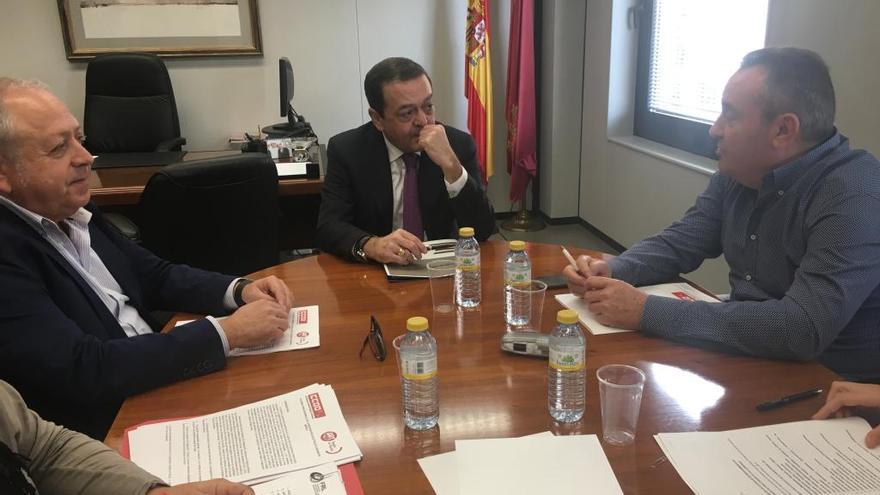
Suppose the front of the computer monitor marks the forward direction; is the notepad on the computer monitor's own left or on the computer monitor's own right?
on the computer monitor's own left

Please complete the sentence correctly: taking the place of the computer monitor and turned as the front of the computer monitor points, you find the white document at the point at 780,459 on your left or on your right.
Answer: on your left

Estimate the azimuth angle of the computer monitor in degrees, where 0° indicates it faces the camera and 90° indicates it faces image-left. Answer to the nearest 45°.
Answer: approximately 90°

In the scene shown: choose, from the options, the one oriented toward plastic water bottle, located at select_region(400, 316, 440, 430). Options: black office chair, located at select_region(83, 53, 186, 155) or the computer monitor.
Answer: the black office chair

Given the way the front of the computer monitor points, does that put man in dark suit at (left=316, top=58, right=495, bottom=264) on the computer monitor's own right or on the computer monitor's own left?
on the computer monitor's own left

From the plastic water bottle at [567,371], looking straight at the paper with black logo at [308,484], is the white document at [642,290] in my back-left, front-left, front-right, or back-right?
back-right

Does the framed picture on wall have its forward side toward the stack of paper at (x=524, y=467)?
yes

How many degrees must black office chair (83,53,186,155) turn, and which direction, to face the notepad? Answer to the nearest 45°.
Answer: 0° — it already faces it

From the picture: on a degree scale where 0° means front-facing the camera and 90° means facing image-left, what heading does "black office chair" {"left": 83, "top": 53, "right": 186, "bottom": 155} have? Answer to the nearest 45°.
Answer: approximately 0°

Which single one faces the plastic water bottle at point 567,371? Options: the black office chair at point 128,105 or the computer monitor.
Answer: the black office chair
